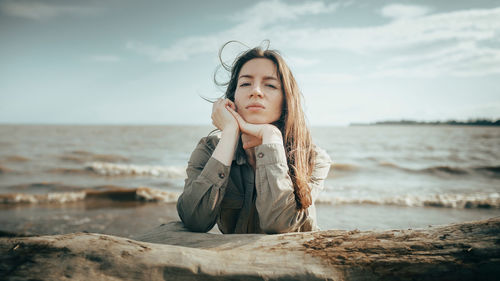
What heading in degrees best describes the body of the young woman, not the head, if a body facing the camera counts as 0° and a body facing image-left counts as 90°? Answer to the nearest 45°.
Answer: approximately 0°

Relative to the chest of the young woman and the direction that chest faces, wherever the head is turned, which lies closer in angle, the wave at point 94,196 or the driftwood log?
the driftwood log

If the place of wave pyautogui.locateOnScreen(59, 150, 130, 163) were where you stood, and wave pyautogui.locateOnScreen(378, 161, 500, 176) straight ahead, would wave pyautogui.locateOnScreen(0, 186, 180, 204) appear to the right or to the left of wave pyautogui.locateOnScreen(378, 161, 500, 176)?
right

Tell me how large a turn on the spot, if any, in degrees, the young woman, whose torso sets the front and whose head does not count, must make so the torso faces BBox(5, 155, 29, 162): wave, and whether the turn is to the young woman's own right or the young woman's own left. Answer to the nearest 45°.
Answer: approximately 135° to the young woman's own right

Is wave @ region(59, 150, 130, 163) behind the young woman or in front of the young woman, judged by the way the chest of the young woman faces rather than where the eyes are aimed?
behind

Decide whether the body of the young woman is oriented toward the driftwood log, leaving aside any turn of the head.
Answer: yes

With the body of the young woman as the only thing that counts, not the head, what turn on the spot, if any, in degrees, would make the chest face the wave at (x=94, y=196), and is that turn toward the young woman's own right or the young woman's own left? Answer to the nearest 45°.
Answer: approximately 135° to the young woman's own right

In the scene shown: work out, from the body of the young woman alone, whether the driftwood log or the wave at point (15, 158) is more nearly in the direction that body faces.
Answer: the driftwood log

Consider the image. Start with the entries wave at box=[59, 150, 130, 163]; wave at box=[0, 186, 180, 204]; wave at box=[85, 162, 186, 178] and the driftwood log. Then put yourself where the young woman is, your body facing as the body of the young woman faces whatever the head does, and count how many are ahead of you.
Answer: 1

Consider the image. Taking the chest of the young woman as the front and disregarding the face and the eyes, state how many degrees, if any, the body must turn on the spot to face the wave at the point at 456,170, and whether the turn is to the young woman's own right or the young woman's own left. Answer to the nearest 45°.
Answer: approximately 135° to the young woman's own left
